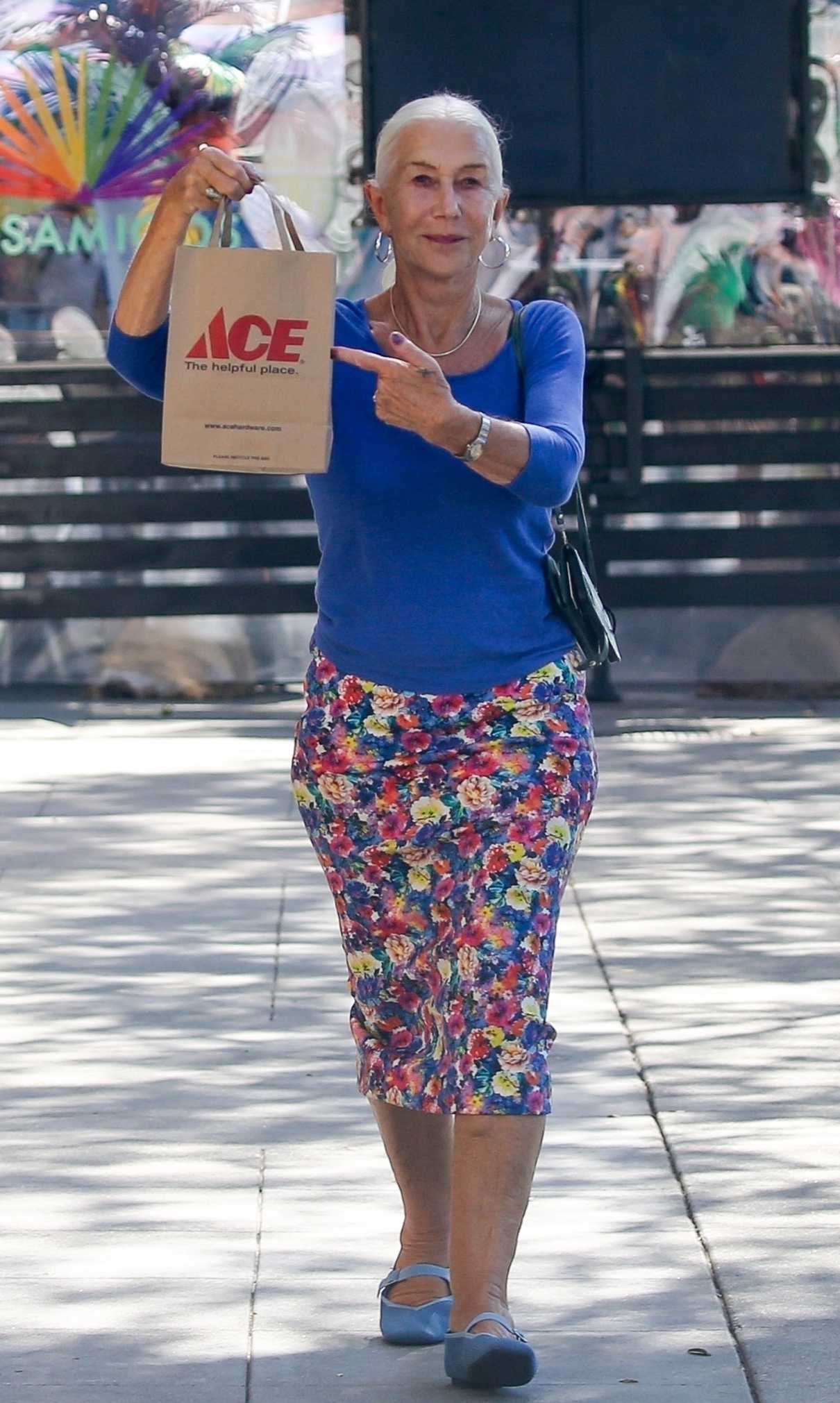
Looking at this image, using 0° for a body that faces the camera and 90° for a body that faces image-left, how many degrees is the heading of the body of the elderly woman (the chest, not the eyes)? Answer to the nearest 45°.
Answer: approximately 0°

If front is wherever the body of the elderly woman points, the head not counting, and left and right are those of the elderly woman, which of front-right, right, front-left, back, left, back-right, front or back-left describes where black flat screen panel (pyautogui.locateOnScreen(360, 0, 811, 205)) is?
back

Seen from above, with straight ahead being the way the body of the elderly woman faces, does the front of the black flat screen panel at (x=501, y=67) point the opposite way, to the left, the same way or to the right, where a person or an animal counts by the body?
the same way

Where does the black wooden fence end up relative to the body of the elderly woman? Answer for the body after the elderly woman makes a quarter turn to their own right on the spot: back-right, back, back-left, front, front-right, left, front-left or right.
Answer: right

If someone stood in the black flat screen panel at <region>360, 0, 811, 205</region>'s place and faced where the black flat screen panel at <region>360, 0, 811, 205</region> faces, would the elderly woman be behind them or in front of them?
in front

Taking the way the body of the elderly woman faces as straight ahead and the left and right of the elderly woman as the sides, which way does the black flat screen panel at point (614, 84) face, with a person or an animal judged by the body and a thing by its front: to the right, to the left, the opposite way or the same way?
the same way

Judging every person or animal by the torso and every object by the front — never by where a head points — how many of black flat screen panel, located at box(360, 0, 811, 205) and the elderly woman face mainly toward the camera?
2

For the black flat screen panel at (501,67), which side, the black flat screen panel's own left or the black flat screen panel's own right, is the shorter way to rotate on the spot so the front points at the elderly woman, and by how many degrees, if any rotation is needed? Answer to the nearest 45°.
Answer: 0° — it already faces them

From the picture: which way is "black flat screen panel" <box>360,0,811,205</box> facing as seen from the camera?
toward the camera

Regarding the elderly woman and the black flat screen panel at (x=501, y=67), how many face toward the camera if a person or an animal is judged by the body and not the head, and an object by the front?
2

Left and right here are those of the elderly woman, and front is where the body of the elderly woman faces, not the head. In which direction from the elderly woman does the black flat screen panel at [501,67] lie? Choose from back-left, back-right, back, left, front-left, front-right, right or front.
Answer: back
